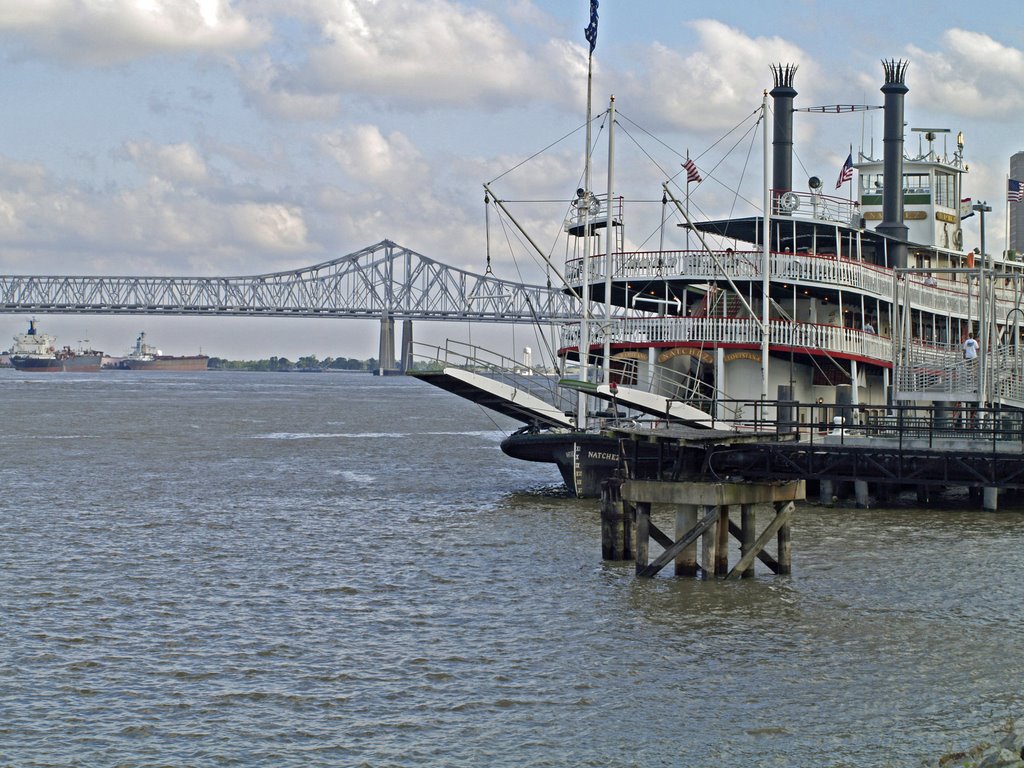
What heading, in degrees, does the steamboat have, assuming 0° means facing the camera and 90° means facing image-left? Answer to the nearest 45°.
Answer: approximately 45°

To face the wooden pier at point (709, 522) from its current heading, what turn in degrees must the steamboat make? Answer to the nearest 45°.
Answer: approximately 45° to its left

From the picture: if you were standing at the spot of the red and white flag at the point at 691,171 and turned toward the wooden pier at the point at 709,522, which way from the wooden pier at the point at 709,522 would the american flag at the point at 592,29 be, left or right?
right
